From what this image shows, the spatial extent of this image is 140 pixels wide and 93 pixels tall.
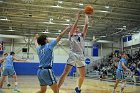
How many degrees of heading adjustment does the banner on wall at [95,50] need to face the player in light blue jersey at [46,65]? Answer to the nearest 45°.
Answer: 0° — it already faces them

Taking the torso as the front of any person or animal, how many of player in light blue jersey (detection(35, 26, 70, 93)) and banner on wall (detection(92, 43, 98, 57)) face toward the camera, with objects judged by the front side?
1

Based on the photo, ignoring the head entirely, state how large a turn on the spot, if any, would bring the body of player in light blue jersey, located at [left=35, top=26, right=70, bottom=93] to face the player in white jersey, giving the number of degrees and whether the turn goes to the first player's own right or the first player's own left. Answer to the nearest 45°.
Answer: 0° — they already face them

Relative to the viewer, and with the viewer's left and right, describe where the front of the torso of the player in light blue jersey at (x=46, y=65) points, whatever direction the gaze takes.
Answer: facing away from the viewer and to the right of the viewer

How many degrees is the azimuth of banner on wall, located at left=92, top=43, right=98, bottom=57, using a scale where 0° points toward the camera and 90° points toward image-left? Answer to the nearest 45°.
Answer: approximately 0°

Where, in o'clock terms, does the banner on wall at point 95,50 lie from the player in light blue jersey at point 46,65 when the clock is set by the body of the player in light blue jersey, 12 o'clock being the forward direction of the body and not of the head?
The banner on wall is roughly at 11 o'clock from the player in light blue jersey.
